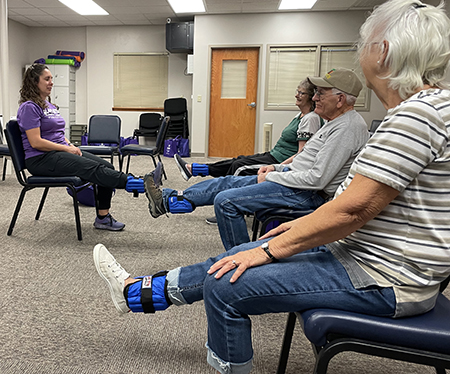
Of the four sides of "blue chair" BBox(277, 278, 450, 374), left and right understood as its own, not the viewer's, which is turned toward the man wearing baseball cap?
right

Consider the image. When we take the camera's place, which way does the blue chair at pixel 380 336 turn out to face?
facing to the left of the viewer

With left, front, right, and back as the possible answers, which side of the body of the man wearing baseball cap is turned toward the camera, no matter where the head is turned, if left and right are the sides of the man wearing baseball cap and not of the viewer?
left

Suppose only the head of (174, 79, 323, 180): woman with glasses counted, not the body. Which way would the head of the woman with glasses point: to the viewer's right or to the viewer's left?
to the viewer's left

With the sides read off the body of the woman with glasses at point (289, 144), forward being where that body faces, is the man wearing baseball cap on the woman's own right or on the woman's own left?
on the woman's own left

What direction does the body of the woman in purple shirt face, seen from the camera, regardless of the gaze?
to the viewer's right

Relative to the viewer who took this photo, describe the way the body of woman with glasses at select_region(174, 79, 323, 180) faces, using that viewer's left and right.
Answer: facing to the left of the viewer

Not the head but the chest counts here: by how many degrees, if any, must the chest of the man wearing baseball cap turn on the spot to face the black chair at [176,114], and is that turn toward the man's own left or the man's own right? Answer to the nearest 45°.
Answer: approximately 90° to the man's own right

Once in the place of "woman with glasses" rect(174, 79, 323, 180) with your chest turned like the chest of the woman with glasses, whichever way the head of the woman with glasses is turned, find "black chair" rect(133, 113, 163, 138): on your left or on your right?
on your right

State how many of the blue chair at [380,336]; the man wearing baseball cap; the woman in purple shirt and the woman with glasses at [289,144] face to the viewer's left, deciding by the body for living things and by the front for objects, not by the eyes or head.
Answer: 3

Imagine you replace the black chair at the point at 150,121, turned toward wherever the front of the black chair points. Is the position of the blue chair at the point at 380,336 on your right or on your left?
on your left
